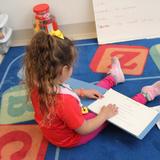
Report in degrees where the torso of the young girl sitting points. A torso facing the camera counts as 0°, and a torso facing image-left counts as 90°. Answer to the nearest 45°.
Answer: approximately 225°

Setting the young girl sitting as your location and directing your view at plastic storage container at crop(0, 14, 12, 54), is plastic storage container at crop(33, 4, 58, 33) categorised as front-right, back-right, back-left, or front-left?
front-right

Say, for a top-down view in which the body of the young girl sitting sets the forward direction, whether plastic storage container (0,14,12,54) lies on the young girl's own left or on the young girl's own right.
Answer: on the young girl's own left

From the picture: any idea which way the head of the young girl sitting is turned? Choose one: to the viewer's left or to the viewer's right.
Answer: to the viewer's right

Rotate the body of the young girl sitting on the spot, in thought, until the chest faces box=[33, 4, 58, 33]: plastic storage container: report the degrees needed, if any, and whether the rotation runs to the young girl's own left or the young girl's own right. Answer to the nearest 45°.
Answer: approximately 45° to the young girl's own left
